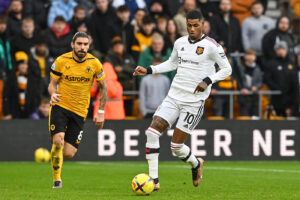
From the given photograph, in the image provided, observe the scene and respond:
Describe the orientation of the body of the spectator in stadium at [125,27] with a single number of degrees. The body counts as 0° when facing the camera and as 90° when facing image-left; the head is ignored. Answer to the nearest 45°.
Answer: approximately 0°

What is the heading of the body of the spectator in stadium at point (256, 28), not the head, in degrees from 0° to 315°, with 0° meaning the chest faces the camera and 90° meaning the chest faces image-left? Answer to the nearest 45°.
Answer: approximately 0°
